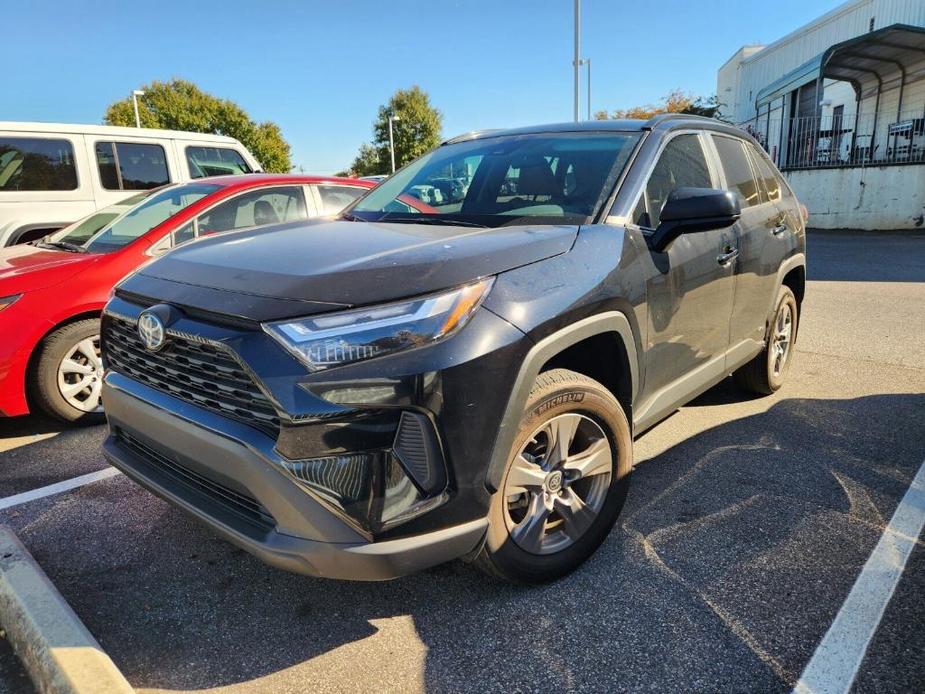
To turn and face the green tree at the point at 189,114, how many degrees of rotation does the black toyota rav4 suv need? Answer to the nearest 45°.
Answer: approximately 135° to its right

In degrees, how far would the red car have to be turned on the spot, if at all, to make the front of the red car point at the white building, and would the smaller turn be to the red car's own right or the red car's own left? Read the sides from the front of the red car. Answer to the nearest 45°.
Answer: approximately 180°

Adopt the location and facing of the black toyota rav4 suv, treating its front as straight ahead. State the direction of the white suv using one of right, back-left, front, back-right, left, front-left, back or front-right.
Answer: right

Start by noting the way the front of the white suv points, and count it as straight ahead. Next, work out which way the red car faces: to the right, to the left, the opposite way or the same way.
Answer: the opposite way

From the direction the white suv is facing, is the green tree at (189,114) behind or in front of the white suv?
in front

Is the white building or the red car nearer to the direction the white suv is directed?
the white building

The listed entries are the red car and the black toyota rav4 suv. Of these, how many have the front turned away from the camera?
0

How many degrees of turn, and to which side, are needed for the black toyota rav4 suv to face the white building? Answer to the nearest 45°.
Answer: approximately 180°

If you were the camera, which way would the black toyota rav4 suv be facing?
facing the viewer and to the left of the viewer

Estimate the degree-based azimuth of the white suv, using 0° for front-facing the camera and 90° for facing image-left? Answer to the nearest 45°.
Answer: approximately 225°
